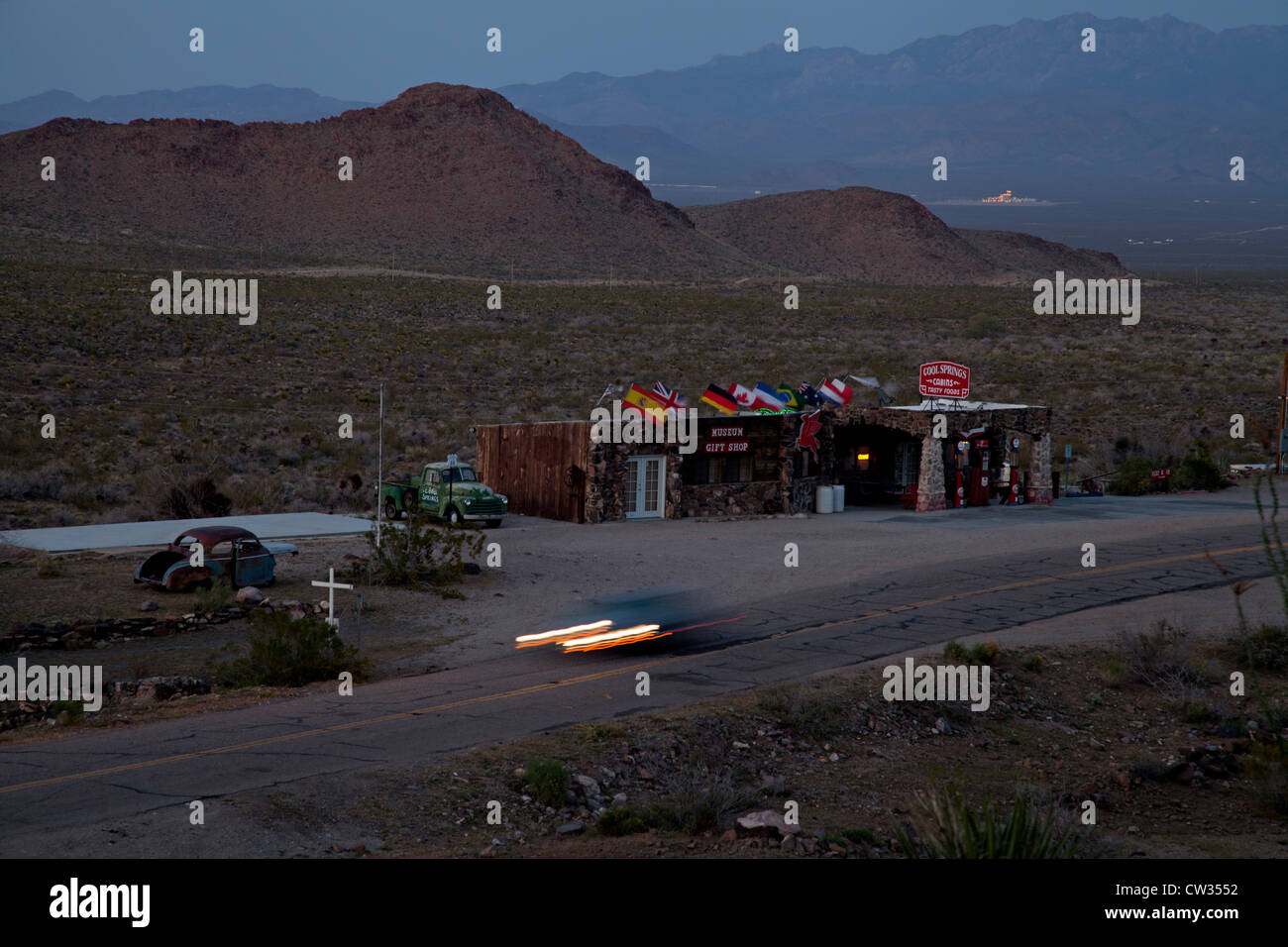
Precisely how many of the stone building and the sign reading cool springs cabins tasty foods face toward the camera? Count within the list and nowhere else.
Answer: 2

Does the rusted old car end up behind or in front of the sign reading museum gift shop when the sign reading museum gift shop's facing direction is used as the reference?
in front

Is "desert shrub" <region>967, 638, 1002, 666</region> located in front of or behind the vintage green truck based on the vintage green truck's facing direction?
in front

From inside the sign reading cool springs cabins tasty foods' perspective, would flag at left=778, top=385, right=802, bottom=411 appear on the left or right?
on its right

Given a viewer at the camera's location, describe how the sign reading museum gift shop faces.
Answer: facing the viewer

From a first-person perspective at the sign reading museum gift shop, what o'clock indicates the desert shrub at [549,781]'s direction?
The desert shrub is roughly at 12 o'clock from the sign reading museum gift shop.

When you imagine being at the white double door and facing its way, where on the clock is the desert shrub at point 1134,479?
The desert shrub is roughly at 8 o'clock from the white double door.

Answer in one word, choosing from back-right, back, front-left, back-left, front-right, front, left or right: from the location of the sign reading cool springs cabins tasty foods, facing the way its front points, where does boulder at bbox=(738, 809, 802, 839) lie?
front

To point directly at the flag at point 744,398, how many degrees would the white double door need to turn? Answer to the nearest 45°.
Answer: approximately 135° to its left

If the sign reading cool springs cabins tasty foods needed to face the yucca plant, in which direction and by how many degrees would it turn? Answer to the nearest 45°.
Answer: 0° — it already faces it

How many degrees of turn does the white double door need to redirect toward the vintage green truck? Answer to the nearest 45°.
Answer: approximately 45° to its right

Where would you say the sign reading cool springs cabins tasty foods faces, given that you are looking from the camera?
facing the viewer

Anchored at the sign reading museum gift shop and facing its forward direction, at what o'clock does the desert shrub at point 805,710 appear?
The desert shrub is roughly at 12 o'clock from the sign reading museum gift shop.

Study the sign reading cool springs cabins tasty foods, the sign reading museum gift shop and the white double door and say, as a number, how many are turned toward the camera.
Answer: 3

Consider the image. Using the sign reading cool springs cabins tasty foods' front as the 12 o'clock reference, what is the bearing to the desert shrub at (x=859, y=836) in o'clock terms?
The desert shrub is roughly at 12 o'clock from the sign reading cool springs cabins tasty foods.

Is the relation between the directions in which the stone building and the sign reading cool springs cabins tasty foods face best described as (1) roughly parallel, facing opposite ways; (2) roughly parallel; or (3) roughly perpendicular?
roughly parallel
